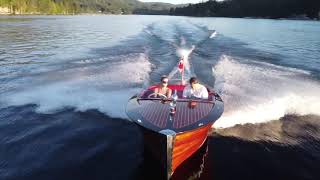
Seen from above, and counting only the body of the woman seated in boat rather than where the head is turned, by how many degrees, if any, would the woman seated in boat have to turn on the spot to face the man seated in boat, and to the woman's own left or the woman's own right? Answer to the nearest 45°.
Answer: approximately 90° to the woman's own left

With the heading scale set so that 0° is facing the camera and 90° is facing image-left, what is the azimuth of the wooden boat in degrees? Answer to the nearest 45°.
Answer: approximately 0°

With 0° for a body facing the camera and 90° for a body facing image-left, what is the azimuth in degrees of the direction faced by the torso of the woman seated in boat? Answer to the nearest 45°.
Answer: approximately 0°
